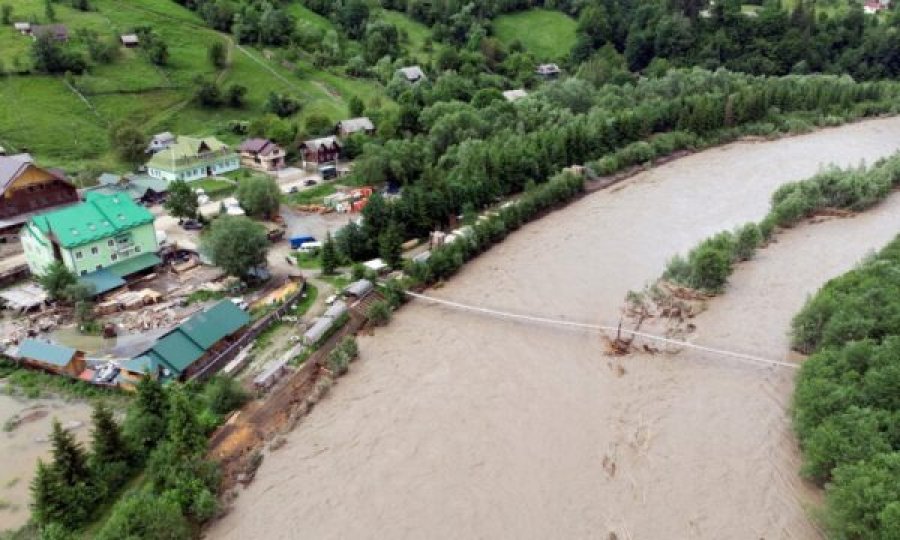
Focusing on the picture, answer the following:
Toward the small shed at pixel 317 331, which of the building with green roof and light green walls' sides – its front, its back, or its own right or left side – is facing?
front

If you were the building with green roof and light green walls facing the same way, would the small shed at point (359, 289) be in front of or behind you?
in front

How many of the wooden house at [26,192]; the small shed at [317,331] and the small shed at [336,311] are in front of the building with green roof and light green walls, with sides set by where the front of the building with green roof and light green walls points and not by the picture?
2

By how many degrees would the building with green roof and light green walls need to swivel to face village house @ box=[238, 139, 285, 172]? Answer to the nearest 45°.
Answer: approximately 90° to its left

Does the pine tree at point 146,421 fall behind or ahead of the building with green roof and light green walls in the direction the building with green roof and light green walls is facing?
ahead

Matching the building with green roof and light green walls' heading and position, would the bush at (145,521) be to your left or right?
on your right

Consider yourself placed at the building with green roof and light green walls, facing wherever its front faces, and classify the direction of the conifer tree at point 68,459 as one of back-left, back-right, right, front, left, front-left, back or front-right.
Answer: front-right

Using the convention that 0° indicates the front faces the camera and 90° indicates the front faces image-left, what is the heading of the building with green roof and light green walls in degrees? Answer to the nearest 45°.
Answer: approximately 315°

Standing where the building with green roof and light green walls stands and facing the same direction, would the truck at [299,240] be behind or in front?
in front

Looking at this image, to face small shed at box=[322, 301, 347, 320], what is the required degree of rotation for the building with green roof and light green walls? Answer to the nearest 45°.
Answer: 0° — it already faces it

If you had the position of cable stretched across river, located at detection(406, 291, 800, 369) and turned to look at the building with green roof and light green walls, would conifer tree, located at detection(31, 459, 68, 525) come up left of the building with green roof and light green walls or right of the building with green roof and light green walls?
left

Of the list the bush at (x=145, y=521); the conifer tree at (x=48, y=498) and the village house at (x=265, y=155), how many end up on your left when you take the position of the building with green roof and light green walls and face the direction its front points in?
1

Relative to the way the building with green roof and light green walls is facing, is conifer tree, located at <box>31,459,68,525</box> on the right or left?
on its right
